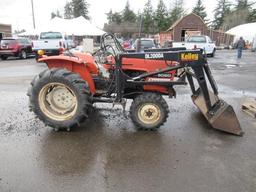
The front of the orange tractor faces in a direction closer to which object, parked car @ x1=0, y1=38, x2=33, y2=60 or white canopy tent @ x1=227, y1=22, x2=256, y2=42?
the white canopy tent

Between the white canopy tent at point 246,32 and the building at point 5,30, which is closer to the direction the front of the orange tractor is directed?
the white canopy tent

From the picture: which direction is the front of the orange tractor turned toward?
to the viewer's right

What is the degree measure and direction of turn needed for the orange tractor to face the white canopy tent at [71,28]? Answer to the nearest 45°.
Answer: approximately 90° to its left

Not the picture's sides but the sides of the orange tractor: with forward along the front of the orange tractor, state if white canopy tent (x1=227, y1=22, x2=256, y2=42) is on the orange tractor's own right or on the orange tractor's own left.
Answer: on the orange tractor's own left

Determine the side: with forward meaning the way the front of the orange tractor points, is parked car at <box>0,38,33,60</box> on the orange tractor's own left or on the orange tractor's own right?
on the orange tractor's own left

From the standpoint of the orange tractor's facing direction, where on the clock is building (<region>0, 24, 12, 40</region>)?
The building is roughly at 8 o'clock from the orange tractor.
